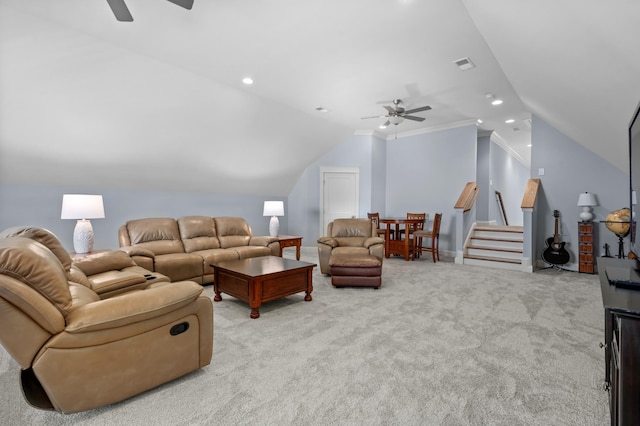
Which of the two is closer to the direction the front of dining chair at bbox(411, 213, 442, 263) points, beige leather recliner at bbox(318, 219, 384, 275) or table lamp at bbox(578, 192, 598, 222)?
the beige leather recliner

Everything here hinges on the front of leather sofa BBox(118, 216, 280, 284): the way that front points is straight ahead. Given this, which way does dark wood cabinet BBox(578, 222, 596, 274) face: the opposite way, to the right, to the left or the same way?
to the right

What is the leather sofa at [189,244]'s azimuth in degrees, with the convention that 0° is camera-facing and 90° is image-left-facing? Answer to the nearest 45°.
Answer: approximately 315°

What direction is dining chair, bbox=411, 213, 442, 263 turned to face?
to the viewer's left

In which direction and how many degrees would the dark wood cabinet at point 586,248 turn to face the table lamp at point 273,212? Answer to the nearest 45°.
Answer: approximately 45° to its right

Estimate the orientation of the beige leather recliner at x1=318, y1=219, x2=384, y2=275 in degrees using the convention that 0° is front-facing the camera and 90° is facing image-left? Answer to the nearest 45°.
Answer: approximately 0°

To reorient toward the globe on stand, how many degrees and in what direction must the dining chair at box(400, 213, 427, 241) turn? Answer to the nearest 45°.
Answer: approximately 90° to its left

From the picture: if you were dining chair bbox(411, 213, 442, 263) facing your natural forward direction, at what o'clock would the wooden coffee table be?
The wooden coffee table is roughly at 10 o'clock from the dining chair.
